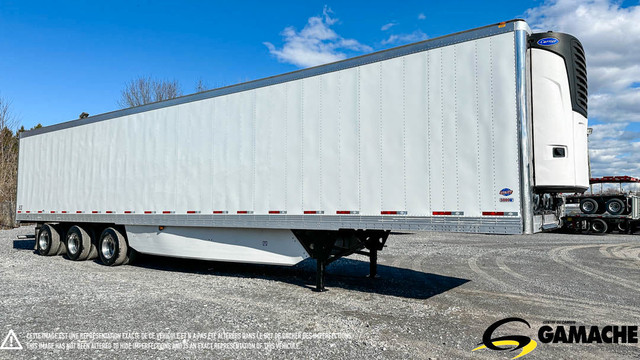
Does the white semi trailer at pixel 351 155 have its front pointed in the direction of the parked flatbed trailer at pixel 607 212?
no

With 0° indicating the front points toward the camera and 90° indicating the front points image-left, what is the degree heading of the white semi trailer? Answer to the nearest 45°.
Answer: approximately 315°
